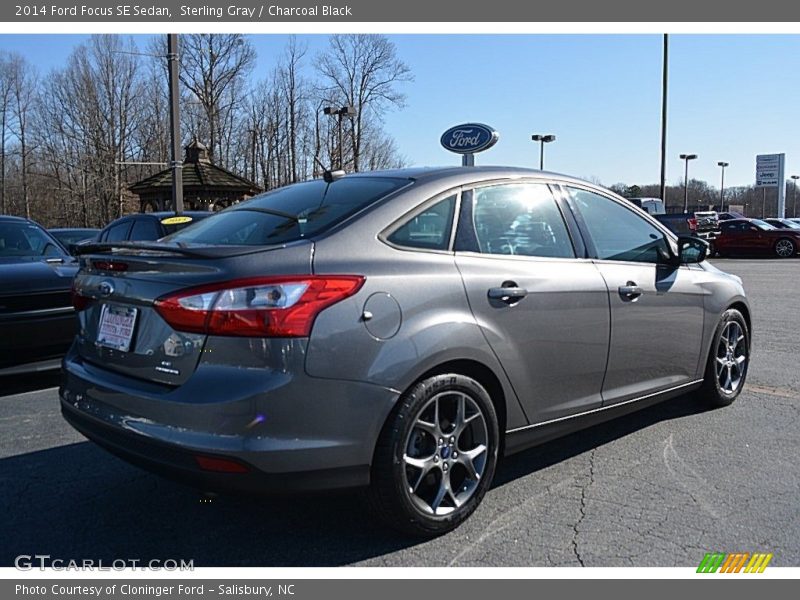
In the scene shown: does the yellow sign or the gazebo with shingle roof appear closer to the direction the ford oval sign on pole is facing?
the yellow sign

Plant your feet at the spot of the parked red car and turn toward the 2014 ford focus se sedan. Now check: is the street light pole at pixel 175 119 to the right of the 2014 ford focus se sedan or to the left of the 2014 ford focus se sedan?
right

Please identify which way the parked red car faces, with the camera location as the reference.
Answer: facing to the right of the viewer

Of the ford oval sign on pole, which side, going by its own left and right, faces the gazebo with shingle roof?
right

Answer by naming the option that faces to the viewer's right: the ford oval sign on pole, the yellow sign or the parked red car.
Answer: the parked red car

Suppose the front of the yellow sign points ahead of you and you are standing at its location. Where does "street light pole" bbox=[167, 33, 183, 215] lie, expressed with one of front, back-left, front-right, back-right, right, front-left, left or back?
back

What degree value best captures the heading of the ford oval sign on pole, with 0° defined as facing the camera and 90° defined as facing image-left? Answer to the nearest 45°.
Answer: approximately 45°

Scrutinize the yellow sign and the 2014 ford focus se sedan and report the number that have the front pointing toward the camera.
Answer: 1

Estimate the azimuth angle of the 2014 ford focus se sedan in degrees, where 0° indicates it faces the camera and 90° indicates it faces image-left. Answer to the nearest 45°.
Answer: approximately 225°

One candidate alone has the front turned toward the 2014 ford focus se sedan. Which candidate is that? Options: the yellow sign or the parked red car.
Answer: the yellow sign

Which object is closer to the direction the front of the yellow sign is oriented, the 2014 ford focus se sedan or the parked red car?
the 2014 ford focus se sedan
